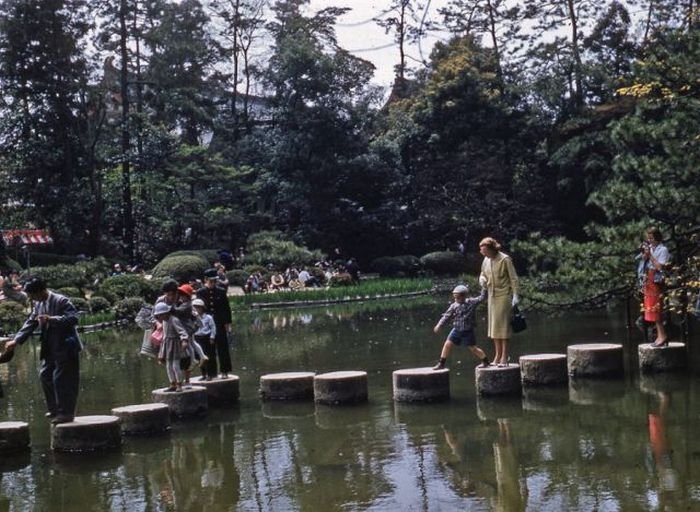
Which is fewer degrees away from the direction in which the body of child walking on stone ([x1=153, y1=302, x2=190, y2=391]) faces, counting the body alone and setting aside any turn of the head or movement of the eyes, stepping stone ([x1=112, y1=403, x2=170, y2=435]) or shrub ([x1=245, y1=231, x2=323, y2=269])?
the stepping stone

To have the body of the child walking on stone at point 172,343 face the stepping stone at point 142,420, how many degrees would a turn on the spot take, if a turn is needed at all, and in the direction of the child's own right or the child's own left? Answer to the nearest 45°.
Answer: approximately 45° to the child's own left

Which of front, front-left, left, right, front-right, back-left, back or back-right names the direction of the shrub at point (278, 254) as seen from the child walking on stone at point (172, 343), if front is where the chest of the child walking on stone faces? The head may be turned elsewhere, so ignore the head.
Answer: back-right

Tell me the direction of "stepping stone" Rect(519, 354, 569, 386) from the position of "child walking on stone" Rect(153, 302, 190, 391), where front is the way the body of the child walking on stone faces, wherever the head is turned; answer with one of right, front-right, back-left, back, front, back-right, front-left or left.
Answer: back-left

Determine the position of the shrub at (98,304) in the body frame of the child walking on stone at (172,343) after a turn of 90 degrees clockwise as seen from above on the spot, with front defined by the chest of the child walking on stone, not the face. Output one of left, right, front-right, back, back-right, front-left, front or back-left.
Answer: front-right

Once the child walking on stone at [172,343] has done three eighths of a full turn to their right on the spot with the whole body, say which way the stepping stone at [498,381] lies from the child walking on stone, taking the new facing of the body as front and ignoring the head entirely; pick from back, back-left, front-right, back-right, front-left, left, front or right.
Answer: right

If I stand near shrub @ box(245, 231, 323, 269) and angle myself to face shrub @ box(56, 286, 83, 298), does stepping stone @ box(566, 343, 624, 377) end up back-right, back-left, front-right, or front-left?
front-left

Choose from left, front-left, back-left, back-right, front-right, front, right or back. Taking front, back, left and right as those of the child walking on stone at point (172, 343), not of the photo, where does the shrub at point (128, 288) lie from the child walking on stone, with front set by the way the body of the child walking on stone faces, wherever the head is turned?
back-right

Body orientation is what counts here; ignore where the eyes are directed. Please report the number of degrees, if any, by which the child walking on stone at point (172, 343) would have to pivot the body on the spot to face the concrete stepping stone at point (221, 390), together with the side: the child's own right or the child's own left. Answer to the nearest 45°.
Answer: approximately 180°

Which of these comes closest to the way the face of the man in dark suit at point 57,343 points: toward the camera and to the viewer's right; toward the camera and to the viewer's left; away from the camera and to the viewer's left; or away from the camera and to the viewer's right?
toward the camera and to the viewer's left

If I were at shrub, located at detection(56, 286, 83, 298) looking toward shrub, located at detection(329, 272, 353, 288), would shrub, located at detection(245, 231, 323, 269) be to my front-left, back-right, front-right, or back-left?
front-left

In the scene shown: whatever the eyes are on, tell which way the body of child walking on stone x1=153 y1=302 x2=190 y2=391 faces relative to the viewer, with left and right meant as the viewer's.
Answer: facing the viewer and to the left of the viewer

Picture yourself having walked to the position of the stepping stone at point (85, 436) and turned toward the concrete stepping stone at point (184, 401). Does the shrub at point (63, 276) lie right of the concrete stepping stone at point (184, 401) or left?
left

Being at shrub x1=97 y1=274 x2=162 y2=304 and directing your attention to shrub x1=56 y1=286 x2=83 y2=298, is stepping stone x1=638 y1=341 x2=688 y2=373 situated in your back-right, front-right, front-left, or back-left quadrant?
back-left

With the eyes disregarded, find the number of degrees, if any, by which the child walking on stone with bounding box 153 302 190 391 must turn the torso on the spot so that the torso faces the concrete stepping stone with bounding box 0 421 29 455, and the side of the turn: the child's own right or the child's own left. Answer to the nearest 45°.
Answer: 0° — they already face it

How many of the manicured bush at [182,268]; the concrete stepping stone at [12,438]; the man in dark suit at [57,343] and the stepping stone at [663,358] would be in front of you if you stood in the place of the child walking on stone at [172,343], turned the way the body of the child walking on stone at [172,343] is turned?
2

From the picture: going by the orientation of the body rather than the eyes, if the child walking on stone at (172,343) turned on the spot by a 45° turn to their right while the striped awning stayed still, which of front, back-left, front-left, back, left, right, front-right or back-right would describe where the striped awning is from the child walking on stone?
right

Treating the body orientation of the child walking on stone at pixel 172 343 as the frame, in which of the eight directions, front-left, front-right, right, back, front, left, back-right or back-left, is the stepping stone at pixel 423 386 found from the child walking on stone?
back-left

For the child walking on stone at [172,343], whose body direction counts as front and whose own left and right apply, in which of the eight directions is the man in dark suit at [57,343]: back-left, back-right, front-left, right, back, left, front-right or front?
front

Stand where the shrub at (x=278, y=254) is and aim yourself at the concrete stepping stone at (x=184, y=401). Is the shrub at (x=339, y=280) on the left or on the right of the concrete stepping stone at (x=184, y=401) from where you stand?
left
